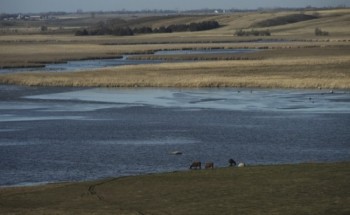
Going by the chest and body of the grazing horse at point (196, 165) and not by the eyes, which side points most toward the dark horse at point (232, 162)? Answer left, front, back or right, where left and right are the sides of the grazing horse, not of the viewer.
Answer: back

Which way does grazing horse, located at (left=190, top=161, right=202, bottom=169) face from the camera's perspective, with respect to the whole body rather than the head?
to the viewer's left
